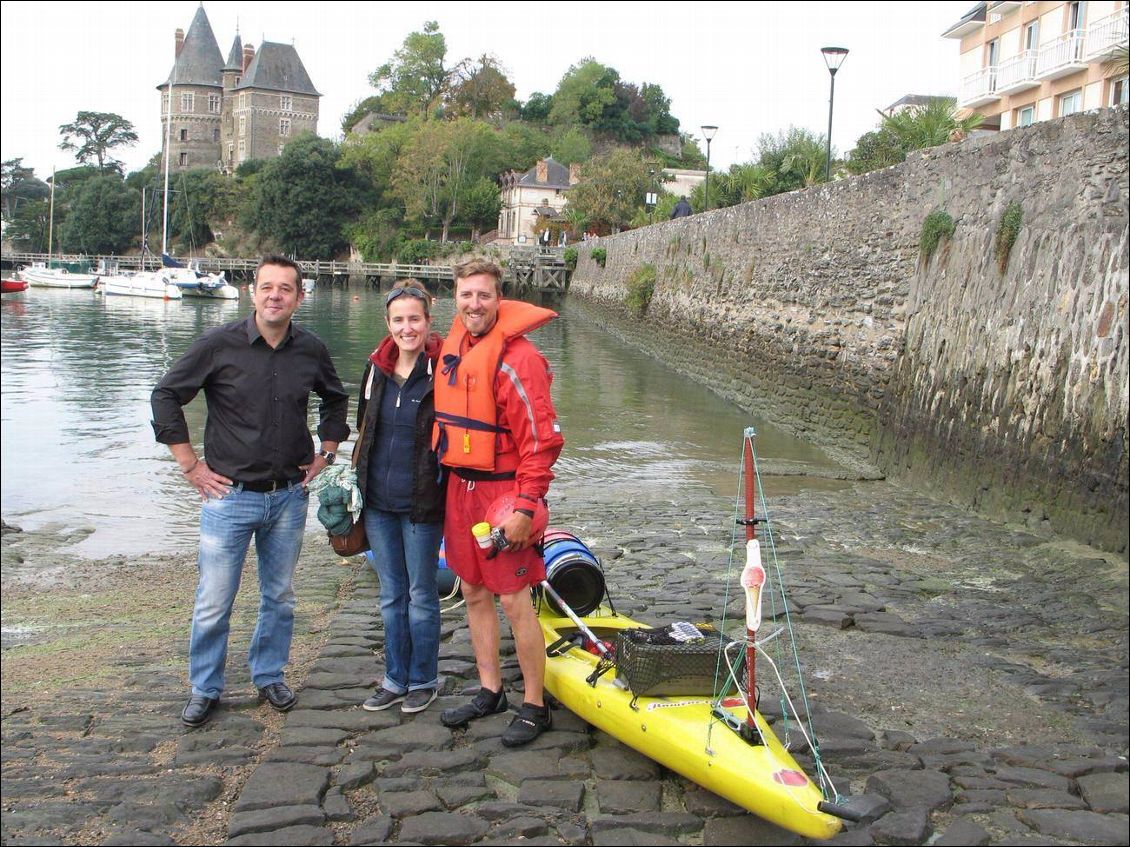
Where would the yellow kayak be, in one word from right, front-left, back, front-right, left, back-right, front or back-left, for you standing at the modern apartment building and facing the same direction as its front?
front-left

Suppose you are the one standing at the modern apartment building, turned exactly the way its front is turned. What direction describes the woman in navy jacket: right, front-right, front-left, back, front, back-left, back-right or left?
front-left

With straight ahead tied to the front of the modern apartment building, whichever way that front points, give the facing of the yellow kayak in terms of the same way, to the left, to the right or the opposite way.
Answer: to the left

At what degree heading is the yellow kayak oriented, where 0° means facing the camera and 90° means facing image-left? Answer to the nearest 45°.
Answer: approximately 315°

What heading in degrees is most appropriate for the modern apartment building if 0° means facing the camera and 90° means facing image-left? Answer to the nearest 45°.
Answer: approximately 45°

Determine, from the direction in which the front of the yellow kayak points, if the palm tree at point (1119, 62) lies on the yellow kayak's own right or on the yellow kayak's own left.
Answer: on the yellow kayak's own left

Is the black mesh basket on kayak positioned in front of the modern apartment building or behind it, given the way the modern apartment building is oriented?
in front
